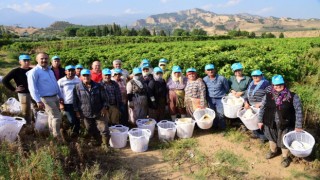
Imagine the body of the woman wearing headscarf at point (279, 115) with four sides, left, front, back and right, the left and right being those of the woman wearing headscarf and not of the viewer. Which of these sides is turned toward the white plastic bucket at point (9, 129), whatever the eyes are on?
right

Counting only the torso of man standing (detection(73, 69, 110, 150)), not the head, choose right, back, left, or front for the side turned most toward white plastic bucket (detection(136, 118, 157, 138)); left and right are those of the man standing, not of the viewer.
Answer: left

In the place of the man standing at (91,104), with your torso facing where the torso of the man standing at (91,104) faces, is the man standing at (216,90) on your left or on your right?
on your left

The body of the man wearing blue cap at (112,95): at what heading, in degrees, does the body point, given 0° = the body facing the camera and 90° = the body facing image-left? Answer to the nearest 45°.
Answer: approximately 0°

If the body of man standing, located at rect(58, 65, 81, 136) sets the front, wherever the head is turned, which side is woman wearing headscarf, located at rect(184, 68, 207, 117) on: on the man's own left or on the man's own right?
on the man's own left

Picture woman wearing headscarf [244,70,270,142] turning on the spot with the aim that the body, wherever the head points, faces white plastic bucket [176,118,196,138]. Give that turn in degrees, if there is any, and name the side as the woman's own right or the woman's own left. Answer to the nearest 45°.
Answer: approximately 45° to the woman's own right

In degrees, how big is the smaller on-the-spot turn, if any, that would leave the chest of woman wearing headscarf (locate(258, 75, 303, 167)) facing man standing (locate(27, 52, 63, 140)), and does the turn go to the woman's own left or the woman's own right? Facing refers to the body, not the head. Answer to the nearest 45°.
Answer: approximately 90° to the woman's own right

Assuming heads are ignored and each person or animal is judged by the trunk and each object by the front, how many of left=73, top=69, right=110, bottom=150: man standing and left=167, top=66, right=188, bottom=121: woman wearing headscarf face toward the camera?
2

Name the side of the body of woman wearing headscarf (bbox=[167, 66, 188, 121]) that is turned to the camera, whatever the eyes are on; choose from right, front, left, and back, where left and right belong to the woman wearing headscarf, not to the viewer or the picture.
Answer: front

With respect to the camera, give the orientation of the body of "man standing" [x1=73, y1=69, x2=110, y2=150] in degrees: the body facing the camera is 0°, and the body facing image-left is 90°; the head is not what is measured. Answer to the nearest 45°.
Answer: approximately 0°

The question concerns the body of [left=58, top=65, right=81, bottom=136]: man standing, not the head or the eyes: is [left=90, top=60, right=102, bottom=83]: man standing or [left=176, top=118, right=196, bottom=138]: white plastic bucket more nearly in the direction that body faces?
the white plastic bucket

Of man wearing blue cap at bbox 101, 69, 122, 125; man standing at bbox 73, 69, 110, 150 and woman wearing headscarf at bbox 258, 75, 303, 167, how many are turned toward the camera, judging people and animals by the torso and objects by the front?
3

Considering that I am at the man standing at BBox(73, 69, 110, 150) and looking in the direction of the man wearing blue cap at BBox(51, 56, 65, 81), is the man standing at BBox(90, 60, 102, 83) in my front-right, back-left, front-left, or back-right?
front-right

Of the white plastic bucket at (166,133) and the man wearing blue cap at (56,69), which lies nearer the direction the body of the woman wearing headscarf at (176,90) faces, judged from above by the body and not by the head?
the white plastic bucket

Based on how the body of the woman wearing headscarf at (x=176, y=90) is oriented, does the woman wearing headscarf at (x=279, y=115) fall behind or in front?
in front
